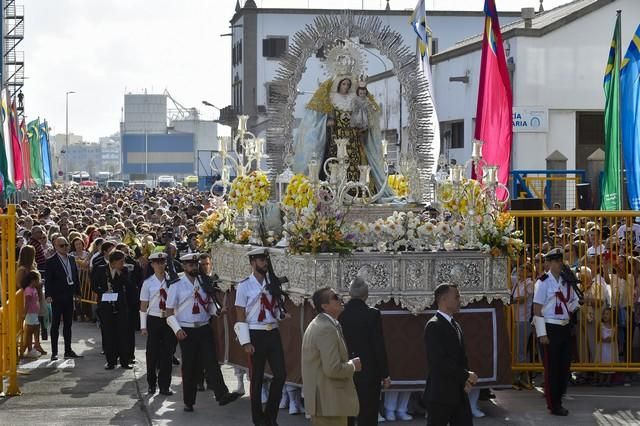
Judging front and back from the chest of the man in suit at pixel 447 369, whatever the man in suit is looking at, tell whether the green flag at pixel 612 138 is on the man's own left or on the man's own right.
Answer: on the man's own left

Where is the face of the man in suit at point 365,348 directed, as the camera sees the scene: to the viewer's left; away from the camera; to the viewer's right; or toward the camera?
away from the camera

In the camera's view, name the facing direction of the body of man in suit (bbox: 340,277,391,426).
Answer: away from the camera

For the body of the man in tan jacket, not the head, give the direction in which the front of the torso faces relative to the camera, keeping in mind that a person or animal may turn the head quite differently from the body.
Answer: to the viewer's right

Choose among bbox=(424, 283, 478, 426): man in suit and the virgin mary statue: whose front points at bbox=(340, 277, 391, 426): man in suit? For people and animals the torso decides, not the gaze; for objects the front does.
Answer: the virgin mary statue

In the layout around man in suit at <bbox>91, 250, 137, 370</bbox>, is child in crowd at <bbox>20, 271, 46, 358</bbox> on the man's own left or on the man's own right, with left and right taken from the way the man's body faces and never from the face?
on the man's own right

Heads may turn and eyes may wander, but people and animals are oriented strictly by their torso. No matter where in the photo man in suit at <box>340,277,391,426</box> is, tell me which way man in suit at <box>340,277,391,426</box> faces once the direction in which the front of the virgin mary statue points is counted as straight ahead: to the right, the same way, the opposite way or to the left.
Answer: the opposite way

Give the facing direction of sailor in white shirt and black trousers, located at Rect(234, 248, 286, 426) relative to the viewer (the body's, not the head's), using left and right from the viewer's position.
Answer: facing the viewer and to the right of the viewer

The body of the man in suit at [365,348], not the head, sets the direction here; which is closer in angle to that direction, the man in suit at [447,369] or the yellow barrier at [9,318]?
the yellow barrier
